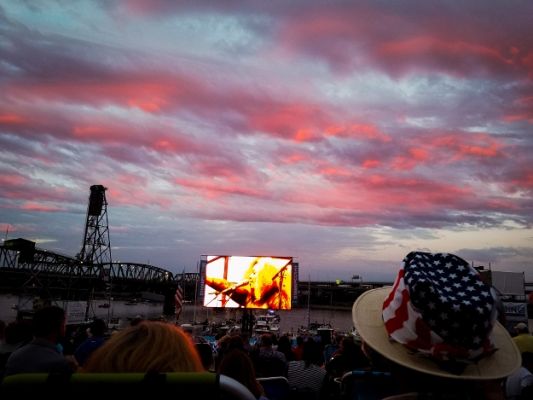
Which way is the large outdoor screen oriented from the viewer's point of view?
toward the camera

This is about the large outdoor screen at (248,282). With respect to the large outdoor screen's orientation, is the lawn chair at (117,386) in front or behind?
in front
